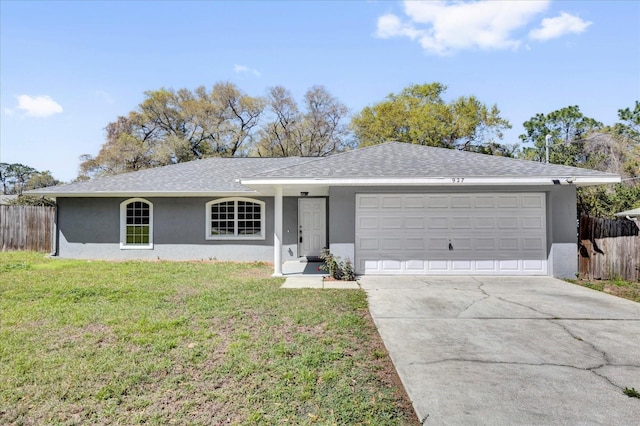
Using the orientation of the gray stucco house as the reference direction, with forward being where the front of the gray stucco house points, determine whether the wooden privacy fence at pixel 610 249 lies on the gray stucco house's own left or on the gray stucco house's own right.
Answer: on the gray stucco house's own left

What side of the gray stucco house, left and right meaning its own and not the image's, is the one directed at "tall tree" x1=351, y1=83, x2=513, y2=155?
back

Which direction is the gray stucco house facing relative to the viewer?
toward the camera

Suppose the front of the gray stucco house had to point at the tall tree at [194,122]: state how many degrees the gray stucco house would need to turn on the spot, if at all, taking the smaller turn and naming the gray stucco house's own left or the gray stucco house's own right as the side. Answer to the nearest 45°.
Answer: approximately 135° to the gray stucco house's own right

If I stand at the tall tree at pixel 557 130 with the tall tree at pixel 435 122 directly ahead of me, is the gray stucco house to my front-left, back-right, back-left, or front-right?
front-left

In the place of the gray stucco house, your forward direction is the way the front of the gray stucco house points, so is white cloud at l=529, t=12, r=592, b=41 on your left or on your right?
on your left

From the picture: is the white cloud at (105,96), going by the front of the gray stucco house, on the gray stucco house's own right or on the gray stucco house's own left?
on the gray stucco house's own right

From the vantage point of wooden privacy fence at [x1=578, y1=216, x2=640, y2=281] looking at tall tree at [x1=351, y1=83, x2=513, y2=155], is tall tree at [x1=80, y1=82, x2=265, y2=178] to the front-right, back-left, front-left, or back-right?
front-left

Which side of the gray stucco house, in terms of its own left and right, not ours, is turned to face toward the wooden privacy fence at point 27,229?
right

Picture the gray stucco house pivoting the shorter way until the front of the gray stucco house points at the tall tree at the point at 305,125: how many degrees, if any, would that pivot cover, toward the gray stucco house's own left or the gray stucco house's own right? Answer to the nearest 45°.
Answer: approximately 180°

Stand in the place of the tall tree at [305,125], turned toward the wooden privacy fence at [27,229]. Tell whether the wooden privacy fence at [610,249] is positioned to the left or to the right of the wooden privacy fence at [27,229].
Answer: left

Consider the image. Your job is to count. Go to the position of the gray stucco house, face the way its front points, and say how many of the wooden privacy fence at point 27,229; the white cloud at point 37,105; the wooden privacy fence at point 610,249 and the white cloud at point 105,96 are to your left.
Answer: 1
